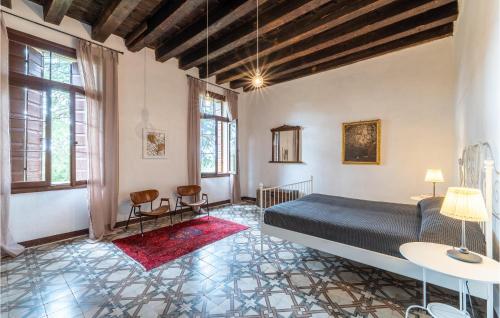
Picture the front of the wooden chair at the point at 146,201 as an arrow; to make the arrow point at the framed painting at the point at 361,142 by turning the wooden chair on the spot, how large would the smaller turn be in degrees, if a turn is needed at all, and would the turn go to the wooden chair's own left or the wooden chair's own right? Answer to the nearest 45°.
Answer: approximately 45° to the wooden chair's own left

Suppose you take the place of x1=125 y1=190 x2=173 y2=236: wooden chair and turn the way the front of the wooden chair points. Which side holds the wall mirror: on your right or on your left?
on your left

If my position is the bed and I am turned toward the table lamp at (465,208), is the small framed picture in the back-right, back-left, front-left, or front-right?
back-right

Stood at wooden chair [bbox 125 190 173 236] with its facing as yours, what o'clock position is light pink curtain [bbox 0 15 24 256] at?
The light pink curtain is roughly at 4 o'clock from the wooden chair.

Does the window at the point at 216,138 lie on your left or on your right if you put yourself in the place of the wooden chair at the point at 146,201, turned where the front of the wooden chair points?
on your left

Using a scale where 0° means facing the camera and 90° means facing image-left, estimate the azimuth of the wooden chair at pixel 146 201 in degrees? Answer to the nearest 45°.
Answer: approximately 315°

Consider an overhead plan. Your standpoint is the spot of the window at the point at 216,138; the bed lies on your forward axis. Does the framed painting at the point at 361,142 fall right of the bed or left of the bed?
left
